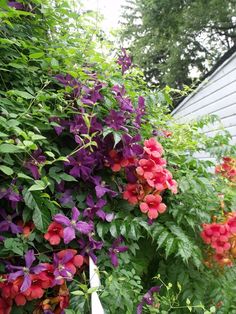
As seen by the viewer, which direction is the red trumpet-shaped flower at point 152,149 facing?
toward the camera

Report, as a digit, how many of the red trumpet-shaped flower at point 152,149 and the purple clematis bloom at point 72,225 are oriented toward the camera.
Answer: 2

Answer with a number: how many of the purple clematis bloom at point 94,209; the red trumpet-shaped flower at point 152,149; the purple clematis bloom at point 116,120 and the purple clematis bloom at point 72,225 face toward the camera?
4

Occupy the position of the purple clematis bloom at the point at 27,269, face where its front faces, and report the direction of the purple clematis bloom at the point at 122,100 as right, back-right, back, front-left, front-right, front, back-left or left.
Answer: back-left

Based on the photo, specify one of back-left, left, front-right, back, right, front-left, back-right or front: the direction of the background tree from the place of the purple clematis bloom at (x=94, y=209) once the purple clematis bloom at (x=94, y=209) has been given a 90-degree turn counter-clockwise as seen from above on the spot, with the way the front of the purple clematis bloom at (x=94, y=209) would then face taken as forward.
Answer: left

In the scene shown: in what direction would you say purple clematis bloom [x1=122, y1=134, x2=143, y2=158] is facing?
toward the camera

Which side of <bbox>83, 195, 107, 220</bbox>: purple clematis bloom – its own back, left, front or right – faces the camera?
front

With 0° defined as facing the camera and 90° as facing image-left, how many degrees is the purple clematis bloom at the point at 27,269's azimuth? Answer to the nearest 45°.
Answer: approximately 0°

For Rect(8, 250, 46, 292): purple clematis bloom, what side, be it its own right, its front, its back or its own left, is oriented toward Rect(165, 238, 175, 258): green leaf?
left

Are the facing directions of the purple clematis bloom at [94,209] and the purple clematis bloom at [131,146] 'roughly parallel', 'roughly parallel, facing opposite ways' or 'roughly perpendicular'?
roughly parallel

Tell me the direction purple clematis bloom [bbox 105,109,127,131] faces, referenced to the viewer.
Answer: facing the viewer
